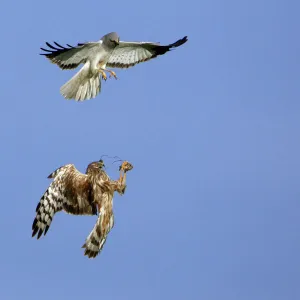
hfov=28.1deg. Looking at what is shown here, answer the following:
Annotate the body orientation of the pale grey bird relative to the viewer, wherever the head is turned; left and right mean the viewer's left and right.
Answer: facing the viewer and to the right of the viewer
